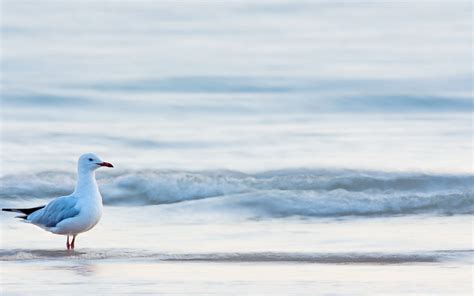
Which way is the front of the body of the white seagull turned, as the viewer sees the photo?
to the viewer's right
